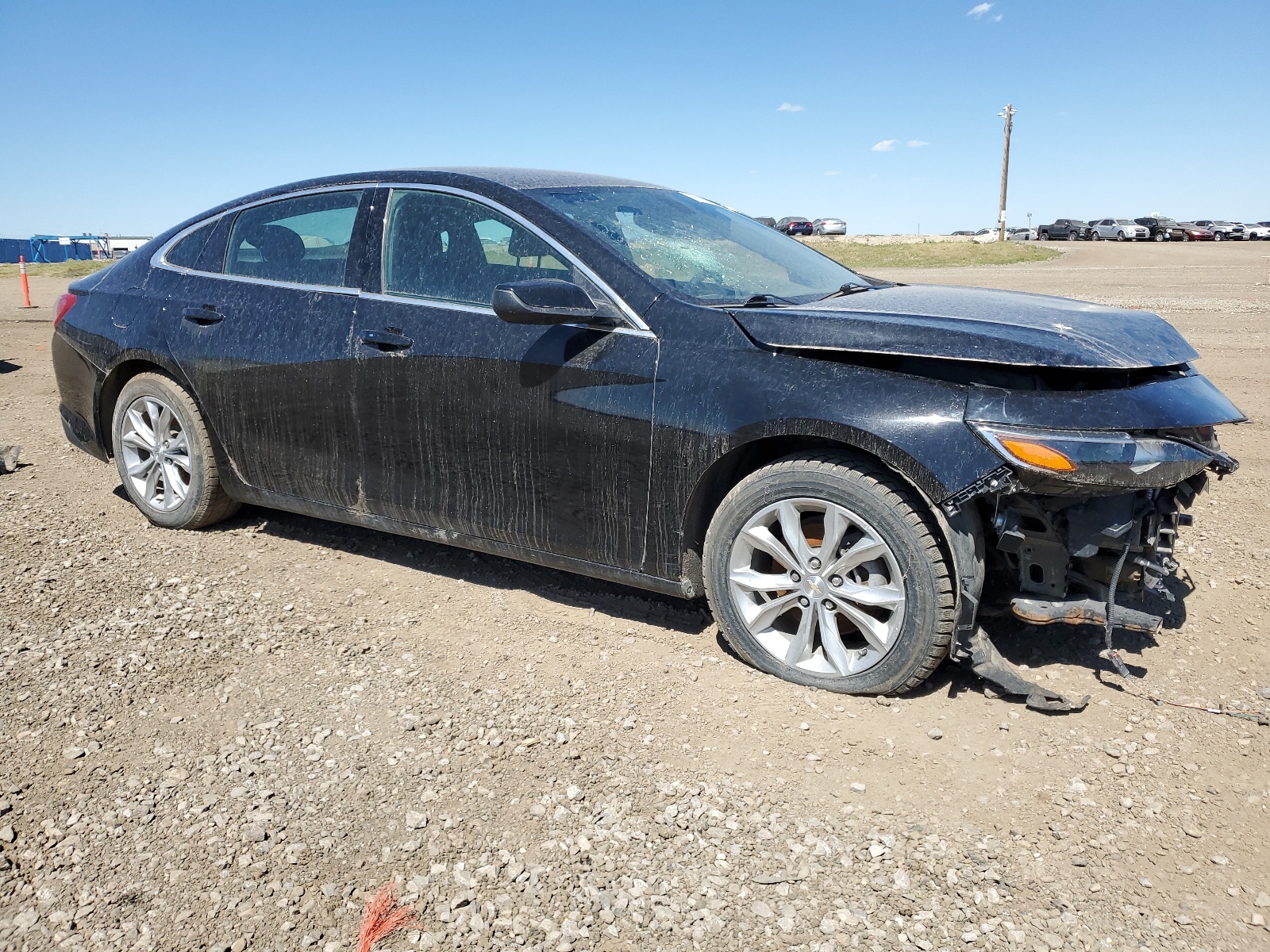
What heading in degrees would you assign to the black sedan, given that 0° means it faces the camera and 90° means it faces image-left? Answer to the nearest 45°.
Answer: approximately 315°
